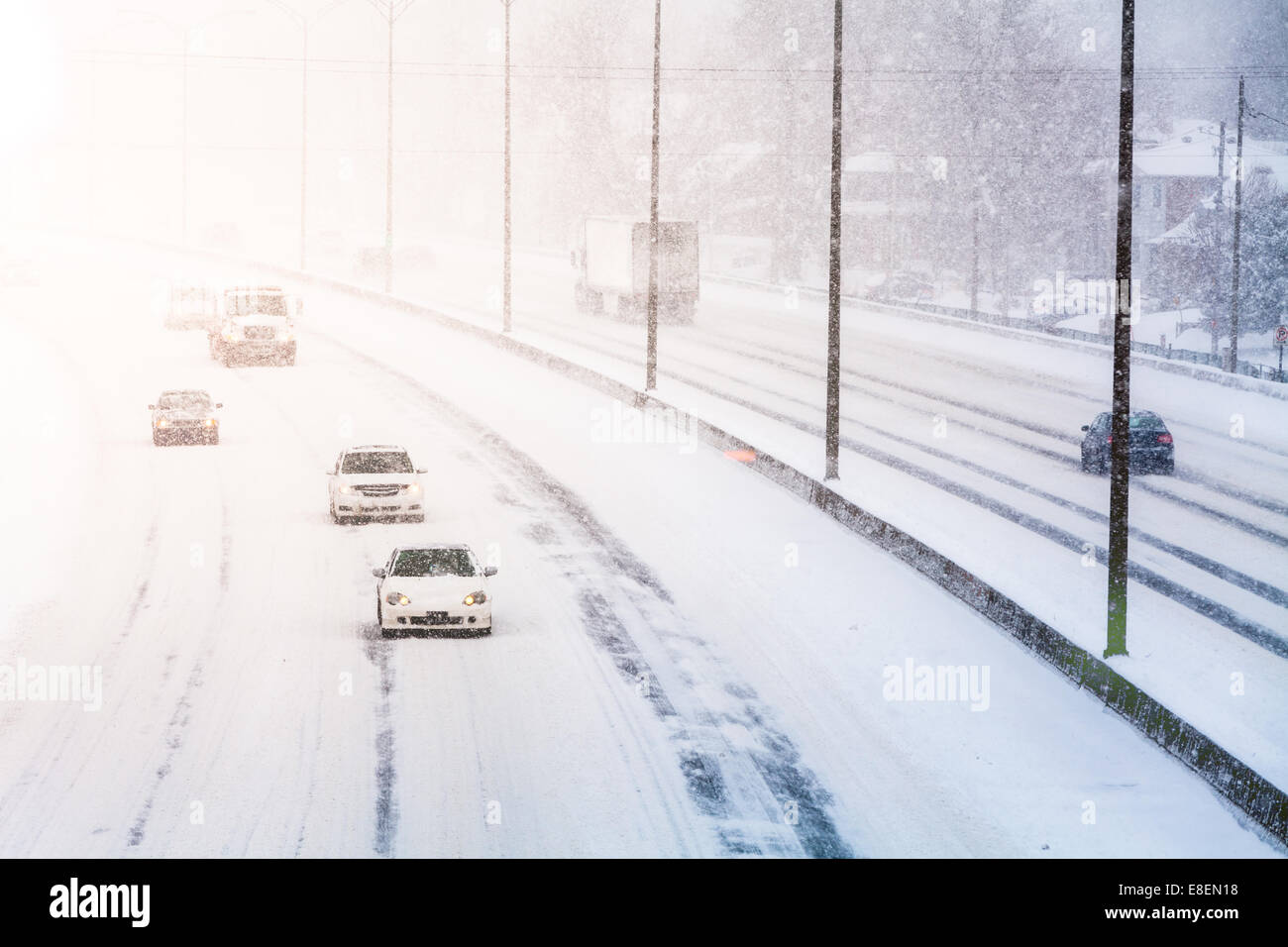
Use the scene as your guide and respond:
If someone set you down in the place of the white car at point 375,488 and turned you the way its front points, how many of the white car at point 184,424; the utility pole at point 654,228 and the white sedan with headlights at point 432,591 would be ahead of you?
1

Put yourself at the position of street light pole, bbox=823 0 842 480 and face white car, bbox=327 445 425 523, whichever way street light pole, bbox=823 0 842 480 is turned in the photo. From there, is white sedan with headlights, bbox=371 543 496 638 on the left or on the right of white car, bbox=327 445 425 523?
left

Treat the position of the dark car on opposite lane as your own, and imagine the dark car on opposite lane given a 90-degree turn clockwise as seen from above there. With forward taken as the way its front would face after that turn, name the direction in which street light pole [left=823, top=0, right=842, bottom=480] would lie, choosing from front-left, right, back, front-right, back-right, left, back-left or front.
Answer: back

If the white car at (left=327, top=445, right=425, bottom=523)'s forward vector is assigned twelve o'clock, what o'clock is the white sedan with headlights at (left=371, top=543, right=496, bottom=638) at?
The white sedan with headlights is roughly at 12 o'clock from the white car.

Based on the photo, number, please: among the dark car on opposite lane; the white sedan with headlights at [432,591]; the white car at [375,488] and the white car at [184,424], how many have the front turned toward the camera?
3

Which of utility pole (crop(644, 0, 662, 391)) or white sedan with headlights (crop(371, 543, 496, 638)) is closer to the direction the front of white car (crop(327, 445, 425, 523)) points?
the white sedan with headlights

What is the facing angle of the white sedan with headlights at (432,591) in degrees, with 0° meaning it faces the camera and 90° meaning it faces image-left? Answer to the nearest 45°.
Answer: approximately 0°

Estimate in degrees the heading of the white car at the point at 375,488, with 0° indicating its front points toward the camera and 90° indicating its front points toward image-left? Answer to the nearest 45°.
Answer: approximately 0°

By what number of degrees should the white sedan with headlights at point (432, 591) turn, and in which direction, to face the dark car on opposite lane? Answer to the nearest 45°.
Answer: approximately 135° to its left

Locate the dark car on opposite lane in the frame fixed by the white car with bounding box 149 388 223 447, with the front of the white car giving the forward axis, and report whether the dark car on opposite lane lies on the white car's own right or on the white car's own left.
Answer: on the white car's own left

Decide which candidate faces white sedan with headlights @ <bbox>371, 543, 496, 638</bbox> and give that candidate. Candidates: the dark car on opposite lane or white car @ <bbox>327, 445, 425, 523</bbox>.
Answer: the white car

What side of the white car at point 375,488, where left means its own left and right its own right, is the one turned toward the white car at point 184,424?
back

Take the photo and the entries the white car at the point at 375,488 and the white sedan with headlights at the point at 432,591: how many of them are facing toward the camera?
2
